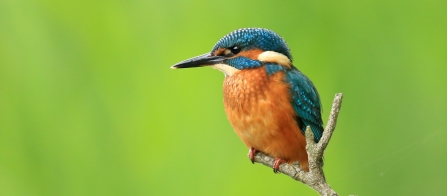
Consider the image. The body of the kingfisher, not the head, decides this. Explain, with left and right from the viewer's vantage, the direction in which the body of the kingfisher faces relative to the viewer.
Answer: facing the viewer and to the left of the viewer
